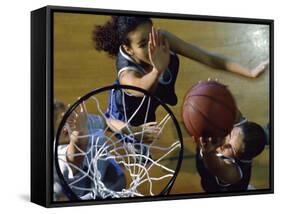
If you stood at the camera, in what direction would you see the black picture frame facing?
facing the viewer and to the right of the viewer
